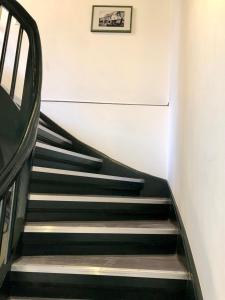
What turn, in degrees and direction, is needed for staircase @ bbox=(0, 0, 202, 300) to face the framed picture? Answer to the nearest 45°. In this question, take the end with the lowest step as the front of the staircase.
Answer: approximately 180°

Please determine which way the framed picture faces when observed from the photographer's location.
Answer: facing the viewer

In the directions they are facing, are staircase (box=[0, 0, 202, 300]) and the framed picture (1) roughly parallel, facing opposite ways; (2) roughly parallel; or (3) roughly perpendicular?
roughly parallel

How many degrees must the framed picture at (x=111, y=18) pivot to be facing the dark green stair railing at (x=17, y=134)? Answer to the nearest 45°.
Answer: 0° — it already faces it

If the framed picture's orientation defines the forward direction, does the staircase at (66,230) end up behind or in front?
in front

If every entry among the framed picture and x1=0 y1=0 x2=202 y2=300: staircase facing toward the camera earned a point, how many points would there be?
2
